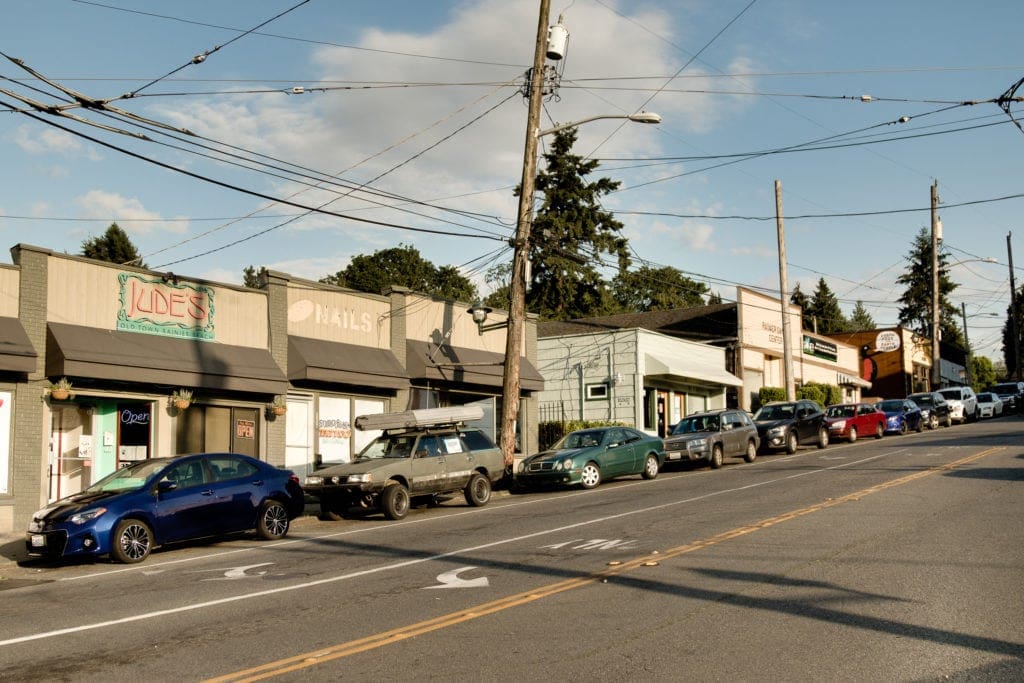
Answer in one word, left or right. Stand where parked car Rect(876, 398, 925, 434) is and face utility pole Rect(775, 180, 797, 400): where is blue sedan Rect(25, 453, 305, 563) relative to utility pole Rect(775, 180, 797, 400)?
left

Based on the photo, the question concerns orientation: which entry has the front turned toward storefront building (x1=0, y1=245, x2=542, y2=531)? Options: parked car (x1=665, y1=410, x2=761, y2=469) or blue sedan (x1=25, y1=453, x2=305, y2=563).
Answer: the parked car

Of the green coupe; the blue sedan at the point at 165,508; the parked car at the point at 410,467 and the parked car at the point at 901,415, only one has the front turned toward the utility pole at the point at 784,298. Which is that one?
the parked car at the point at 901,415

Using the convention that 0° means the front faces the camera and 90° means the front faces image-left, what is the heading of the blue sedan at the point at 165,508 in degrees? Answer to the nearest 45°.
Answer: approximately 45°

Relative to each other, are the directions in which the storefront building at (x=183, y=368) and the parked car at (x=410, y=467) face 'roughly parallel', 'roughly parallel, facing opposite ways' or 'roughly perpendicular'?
roughly perpendicular

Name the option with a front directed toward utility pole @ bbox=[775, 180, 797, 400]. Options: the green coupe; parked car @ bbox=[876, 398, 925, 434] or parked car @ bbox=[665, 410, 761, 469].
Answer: parked car @ bbox=[876, 398, 925, 434]

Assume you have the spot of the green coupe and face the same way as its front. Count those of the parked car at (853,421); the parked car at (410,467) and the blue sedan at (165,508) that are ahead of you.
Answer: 2

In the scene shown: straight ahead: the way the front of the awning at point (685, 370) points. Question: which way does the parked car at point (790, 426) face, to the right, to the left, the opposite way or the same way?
to the right

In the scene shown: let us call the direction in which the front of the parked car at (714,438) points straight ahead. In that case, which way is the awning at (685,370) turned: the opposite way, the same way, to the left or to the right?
to the left

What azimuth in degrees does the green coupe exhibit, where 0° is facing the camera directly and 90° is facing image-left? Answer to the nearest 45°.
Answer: approximately 45°

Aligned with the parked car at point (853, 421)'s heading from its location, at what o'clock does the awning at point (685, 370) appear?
The awning is roughly at 1 o'clock from the parked car.

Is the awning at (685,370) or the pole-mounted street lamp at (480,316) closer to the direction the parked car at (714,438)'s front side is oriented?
the pole-mounted street lamp

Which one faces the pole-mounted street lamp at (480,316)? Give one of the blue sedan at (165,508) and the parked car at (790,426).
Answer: the parked car

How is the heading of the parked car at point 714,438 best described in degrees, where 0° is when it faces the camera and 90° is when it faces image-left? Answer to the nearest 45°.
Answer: approximately 45°
